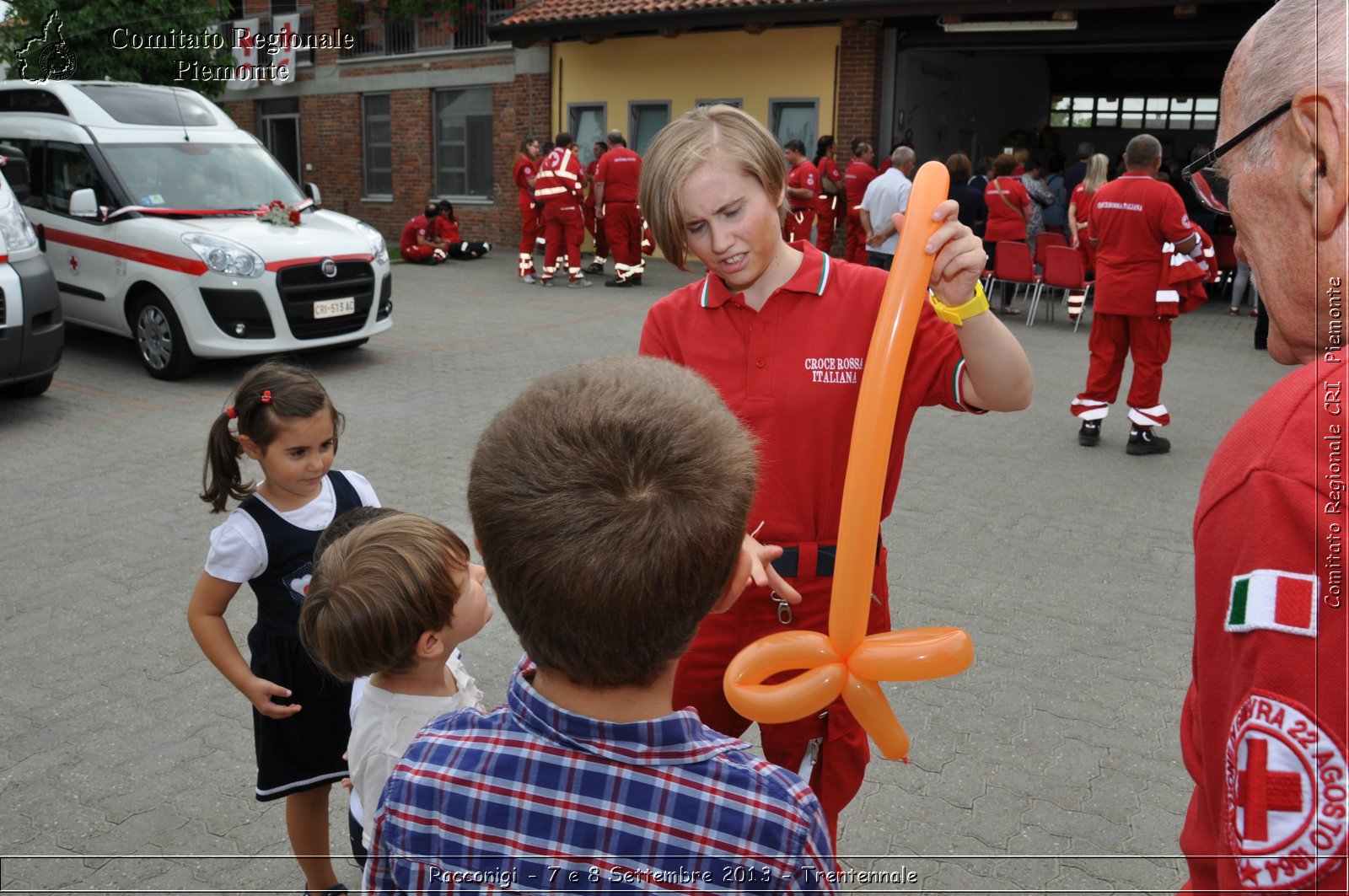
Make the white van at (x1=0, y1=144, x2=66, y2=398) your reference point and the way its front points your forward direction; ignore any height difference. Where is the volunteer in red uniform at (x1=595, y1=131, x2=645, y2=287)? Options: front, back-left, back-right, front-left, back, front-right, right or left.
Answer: left

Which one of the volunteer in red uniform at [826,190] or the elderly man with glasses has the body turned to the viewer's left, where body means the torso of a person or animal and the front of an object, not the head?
the elderly man with glasses

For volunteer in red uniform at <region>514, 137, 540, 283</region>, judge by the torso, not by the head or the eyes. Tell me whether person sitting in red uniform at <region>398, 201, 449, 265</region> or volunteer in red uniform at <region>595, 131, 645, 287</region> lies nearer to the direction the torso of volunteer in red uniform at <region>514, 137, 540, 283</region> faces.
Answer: the volunteer in red uniform

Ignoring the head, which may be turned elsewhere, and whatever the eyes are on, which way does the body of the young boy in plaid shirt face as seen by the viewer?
away from the camera

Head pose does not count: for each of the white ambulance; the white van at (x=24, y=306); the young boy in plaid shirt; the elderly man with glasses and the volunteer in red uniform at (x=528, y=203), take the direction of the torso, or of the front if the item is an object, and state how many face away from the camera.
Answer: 1

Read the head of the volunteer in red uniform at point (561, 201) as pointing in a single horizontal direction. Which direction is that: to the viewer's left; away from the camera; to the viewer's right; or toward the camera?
away from the camera

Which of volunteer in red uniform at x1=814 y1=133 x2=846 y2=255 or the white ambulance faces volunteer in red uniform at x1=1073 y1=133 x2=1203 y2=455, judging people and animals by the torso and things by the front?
the white ambulance

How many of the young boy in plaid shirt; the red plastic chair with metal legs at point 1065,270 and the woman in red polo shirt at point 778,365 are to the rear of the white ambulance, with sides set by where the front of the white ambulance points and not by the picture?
0

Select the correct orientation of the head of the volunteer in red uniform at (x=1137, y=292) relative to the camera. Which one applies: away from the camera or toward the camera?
away from the camera

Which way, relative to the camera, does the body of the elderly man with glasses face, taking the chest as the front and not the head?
to the viewer's left

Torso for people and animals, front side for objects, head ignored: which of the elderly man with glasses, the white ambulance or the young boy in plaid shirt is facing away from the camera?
the young boy in plaid shirt
